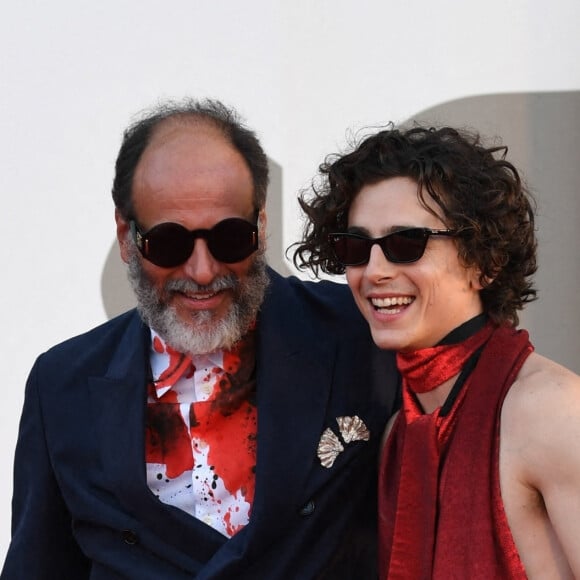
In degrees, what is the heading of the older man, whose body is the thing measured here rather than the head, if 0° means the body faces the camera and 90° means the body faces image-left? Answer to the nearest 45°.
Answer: approximately 0°

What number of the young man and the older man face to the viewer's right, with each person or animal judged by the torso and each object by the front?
0

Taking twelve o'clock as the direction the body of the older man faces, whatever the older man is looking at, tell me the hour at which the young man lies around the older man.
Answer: The young man is roughly at 10 o'clock from the older man.
